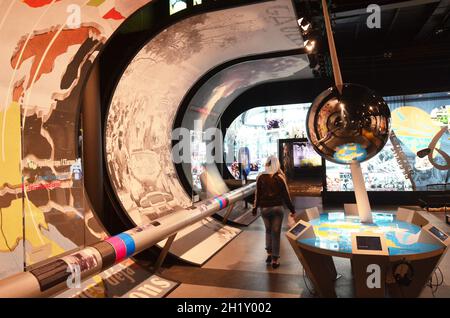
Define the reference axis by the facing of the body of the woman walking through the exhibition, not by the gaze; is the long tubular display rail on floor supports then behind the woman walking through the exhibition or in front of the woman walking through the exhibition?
behind

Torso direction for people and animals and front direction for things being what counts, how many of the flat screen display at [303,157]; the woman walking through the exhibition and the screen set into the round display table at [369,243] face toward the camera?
2

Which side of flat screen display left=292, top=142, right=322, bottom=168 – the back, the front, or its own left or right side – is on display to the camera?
front

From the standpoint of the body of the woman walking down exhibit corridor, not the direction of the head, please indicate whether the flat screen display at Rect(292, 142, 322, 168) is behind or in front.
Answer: in front

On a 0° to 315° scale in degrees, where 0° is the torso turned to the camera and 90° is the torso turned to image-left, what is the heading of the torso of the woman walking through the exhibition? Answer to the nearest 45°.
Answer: approximately 180°

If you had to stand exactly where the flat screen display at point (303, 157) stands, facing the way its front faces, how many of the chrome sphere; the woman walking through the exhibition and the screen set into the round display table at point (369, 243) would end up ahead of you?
3

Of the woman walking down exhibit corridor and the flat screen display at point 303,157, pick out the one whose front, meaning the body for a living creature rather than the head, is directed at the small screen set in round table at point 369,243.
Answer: the flat screen display

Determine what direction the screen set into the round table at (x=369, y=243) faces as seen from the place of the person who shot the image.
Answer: facing the viewer

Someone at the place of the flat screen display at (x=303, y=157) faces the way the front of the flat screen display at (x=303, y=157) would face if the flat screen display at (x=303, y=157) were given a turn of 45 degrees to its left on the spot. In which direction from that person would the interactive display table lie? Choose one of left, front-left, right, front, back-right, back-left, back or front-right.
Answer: front-right

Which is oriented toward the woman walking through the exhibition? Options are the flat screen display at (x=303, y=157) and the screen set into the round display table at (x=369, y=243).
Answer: the flat screen display

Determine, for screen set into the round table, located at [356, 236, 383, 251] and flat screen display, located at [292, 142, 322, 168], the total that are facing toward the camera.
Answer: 2

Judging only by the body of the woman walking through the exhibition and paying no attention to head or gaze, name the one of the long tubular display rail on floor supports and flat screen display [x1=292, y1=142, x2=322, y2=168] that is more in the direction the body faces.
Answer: the flat screen display

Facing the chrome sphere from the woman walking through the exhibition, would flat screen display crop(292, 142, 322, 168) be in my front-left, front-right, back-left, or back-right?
back-left

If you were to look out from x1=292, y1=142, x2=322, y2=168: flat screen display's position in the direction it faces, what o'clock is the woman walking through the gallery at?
The woman walking through the gallery is roughly at 12 o'clock from the flat screen display.

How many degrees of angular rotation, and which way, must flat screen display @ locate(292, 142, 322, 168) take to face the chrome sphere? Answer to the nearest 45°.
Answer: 0° — it already faces it

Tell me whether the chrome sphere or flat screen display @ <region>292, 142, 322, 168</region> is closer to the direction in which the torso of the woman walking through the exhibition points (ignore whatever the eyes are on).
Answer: the flat screen display
